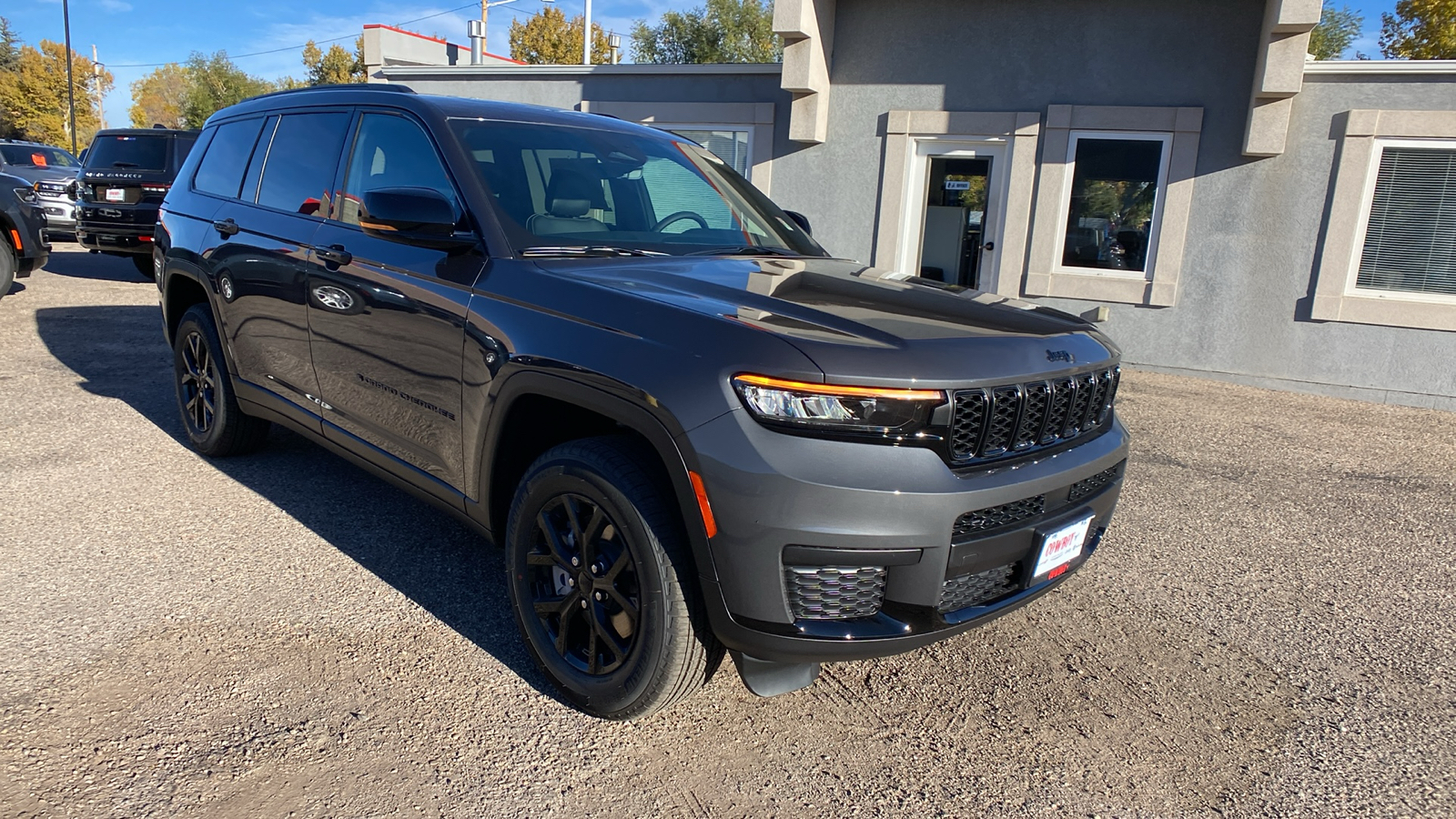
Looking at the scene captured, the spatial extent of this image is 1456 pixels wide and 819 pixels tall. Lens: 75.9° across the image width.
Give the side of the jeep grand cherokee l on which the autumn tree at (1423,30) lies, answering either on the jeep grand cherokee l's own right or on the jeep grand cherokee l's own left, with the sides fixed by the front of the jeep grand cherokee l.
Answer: on the jeep grand cherokee l's own left

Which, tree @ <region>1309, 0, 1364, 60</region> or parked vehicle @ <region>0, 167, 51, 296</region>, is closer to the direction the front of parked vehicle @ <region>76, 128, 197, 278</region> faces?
the tree

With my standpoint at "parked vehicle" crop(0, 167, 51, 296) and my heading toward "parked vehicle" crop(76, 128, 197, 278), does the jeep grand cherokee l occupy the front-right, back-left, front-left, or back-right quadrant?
back-right

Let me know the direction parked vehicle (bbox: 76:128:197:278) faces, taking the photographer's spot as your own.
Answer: facing away from the viewer and to the right of the viewer

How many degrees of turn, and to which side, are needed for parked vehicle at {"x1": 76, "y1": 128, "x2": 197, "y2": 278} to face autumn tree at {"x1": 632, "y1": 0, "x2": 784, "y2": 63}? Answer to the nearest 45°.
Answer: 0° — it already faces it

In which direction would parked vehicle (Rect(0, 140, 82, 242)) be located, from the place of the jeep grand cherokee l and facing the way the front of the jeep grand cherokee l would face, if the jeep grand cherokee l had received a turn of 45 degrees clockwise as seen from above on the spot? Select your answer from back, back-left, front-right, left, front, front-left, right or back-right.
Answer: back-right

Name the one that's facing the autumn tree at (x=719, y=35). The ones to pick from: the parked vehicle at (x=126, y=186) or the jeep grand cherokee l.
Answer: the parked vehicle

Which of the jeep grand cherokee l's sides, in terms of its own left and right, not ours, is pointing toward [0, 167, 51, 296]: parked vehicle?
back

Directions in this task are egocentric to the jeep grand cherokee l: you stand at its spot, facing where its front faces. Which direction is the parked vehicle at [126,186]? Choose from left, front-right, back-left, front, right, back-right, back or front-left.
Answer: back

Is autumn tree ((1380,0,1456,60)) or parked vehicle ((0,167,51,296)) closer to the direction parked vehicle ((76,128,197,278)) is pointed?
the autumn tree

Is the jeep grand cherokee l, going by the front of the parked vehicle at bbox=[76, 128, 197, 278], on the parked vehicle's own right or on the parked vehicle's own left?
on the parked vehicle's own right
